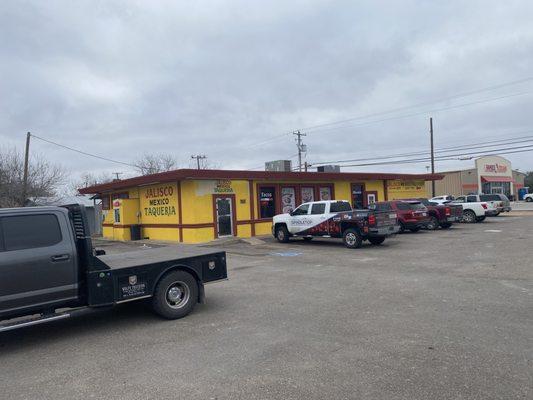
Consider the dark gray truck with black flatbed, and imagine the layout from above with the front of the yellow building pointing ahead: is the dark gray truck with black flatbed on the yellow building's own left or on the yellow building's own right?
on the yellow building's own right

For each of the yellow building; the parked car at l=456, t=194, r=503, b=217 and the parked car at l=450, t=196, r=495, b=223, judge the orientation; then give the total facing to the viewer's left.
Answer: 2

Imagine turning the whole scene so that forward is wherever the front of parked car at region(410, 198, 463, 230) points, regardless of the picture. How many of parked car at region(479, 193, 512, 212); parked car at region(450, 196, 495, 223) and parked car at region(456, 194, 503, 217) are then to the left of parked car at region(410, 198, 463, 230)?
0

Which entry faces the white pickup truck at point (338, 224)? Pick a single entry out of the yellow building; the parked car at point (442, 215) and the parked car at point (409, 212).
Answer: the yellow building

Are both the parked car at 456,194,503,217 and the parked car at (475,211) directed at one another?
no

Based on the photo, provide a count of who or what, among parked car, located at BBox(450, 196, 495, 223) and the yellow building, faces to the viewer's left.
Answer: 1

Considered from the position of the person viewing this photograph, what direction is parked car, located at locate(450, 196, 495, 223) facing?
facing to the left of the viewer

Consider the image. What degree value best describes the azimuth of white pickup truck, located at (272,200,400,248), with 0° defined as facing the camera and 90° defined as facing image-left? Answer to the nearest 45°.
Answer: approximately 135°

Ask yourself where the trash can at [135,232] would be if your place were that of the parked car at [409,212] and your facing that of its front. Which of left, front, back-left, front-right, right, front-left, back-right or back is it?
front-left

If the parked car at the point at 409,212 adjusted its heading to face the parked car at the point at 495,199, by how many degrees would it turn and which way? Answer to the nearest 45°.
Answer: approximately 90° to its right

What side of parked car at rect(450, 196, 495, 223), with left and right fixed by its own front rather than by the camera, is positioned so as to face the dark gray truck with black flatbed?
left

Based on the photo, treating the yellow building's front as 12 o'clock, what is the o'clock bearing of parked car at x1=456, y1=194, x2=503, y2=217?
The parked car is roughly at 10 o'clock from the yellow building.

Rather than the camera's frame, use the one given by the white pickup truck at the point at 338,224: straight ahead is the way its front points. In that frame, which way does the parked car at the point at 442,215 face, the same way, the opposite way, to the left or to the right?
the same way

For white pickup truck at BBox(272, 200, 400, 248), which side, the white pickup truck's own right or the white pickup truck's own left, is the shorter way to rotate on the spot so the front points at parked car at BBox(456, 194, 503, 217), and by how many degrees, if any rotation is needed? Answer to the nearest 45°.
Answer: approximately 90° to the white pickup truck's own right

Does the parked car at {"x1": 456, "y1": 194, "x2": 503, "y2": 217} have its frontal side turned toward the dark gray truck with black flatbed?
no

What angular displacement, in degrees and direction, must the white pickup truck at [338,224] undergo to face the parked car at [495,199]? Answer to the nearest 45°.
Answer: approximately 90° to its right

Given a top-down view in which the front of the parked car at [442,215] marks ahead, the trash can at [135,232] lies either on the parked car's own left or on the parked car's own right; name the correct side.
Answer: on the parked car's own left

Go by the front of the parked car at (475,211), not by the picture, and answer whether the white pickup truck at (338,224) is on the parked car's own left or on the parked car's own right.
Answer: on the parked car's own left

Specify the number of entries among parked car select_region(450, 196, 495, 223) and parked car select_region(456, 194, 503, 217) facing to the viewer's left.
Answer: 2
